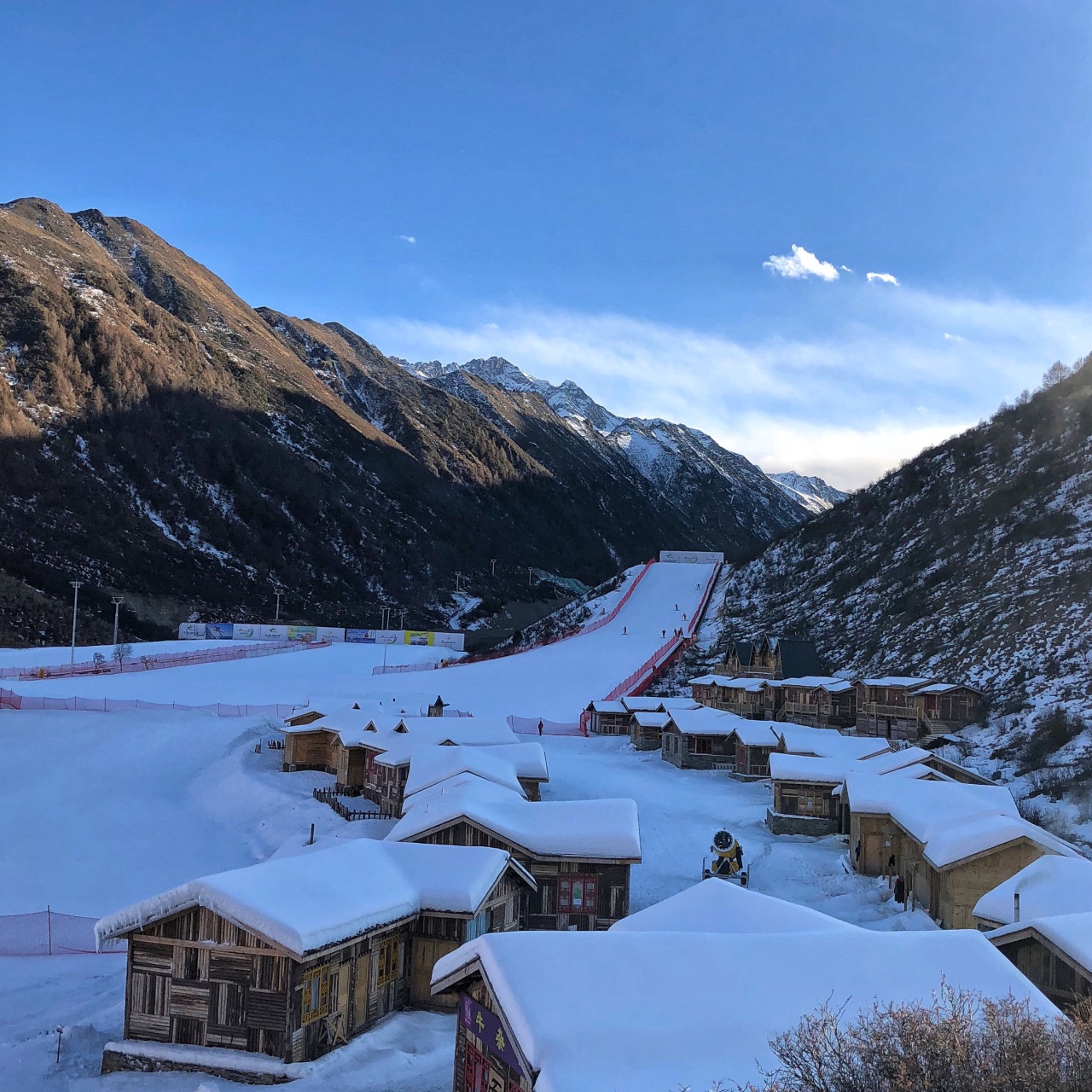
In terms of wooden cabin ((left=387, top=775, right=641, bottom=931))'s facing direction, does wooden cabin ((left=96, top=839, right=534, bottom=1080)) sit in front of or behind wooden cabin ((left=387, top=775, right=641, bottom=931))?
in front

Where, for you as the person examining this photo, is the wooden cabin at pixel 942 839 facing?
facing the viewer and to the left of the viewer

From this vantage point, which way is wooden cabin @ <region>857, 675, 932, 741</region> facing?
toward the camera

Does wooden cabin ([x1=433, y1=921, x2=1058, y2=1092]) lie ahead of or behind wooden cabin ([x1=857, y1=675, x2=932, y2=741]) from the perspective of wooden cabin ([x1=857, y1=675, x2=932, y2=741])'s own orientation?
ahead

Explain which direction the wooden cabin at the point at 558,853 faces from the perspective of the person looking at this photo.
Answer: facing the viewer

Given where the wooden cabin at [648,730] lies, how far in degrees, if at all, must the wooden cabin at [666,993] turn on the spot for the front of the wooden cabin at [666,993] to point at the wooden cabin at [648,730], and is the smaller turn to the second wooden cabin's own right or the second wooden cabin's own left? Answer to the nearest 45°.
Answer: approximately 135° to the second wooden cabin's own right

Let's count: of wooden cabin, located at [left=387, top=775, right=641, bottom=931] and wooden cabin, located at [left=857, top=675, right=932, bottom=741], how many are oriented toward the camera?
2

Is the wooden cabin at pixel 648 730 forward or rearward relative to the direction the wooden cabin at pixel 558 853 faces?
rearward

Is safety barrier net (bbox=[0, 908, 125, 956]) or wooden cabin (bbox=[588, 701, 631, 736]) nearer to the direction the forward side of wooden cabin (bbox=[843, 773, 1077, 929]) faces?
the safety barrier net

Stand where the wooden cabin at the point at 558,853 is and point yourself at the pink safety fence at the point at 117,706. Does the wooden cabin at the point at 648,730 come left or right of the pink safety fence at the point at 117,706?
right
